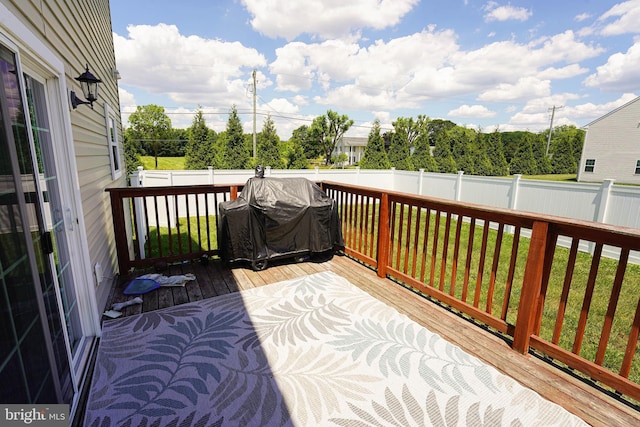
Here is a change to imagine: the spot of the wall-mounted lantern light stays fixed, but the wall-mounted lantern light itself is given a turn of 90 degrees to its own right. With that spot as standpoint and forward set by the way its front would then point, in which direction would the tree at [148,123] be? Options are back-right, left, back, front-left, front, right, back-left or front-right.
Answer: back

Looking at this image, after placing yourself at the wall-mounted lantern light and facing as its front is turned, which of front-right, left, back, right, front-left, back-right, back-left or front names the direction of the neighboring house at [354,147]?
front-left

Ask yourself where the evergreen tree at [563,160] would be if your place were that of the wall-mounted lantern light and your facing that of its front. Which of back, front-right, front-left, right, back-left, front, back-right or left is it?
front

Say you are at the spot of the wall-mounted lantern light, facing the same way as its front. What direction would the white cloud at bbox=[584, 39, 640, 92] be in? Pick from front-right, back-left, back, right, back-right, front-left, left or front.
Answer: front

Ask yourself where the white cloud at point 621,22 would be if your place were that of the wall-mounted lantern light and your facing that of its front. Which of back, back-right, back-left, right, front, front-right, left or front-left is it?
front

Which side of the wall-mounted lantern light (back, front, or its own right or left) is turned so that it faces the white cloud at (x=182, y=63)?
left

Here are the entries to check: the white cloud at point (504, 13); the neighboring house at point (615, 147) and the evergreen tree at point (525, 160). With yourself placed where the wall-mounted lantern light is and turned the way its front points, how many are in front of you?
3

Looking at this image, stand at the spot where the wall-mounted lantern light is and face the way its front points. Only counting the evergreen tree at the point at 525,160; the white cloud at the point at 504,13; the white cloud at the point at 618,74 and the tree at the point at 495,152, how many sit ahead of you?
4

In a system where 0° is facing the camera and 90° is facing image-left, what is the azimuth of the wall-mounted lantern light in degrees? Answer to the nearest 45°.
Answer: approximately 270°

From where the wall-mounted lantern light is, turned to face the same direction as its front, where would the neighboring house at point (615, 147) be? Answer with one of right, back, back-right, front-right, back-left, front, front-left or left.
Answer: front

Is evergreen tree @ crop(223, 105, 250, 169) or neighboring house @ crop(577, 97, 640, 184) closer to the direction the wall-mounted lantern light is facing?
the neighboring house

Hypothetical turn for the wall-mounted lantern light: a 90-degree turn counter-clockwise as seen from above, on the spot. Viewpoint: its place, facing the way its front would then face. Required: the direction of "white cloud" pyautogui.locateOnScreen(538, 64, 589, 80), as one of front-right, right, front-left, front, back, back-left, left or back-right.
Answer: right

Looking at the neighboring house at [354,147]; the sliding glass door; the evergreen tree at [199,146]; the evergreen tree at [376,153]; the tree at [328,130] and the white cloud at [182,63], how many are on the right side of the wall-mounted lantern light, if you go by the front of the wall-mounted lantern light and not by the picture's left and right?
1
